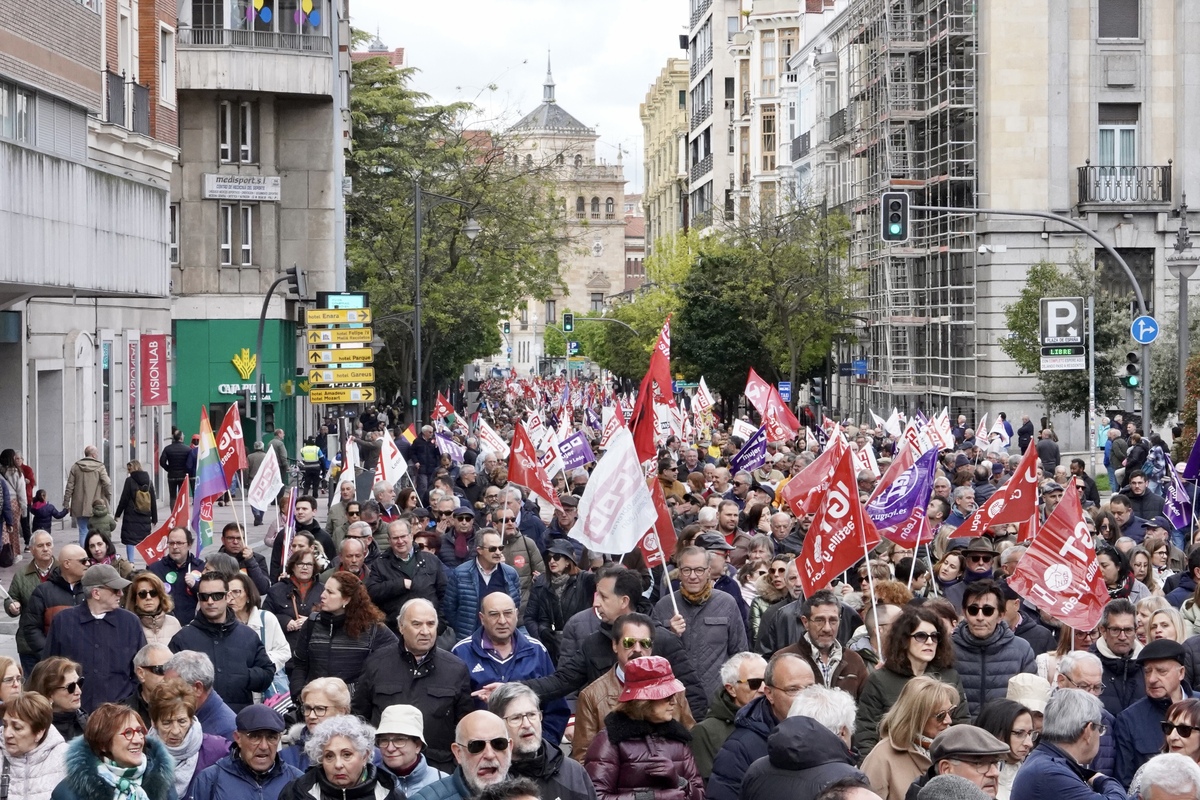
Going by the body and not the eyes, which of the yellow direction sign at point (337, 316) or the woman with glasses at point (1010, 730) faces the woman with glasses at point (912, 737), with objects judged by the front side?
the yellow direction sign

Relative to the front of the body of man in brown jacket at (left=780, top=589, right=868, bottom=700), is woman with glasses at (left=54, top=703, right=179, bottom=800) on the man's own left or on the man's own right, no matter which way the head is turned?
on the man's own right

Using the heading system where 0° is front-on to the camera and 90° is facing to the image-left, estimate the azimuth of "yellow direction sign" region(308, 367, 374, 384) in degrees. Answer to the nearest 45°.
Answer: approximately 0°

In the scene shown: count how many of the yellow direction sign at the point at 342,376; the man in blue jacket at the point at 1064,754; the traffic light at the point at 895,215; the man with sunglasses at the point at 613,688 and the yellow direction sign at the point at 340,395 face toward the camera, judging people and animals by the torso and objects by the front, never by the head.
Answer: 4

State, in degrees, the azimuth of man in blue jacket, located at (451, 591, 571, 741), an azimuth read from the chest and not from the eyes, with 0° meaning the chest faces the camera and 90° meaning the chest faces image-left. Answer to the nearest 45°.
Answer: approximately 0°

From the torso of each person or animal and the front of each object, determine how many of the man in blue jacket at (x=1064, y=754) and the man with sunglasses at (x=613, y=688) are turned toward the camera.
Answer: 1
